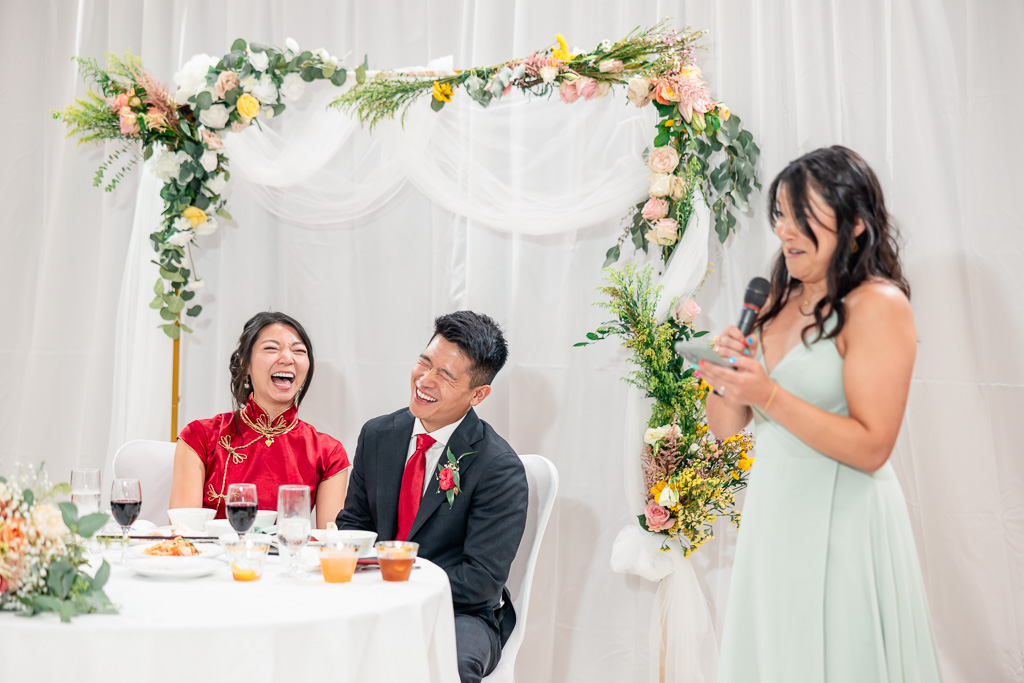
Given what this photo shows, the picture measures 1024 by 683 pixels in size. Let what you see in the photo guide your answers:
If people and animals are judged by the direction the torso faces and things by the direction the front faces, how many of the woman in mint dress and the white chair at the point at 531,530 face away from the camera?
0

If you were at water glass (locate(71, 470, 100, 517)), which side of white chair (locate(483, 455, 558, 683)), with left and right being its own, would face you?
front

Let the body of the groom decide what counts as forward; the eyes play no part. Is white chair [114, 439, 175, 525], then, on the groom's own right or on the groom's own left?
on the groom's own right

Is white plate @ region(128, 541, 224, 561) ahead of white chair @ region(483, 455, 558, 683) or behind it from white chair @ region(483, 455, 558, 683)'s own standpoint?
ahead

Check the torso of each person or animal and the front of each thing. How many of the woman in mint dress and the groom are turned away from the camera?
0

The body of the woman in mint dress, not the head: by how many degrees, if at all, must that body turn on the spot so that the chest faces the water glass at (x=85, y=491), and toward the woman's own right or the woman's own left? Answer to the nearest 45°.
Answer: approximately 45° to the woman's own right

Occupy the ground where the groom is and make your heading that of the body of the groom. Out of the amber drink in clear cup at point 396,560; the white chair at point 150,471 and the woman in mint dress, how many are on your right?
1

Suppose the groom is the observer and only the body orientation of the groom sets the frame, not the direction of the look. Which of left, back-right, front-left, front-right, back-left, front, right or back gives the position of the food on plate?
front

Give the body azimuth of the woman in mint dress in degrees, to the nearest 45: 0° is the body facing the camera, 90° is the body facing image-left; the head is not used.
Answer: approximately 45°

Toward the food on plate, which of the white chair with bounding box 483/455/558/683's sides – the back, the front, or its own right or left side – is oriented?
front

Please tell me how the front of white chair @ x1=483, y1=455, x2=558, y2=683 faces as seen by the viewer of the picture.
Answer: facing the viewer and to the left of the viewer

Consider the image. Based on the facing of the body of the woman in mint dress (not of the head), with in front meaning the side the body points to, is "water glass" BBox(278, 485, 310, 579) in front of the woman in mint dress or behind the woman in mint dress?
in front

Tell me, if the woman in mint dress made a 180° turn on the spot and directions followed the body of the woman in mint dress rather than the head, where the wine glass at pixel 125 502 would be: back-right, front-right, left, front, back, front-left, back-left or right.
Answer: back-left

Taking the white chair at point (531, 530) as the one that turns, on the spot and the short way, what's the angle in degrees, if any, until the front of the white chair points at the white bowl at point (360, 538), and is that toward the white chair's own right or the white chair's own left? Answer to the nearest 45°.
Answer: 0° — it already faces it

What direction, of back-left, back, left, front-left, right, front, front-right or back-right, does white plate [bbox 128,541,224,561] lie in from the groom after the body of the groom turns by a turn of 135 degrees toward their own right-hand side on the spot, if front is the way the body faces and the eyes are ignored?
back-left
